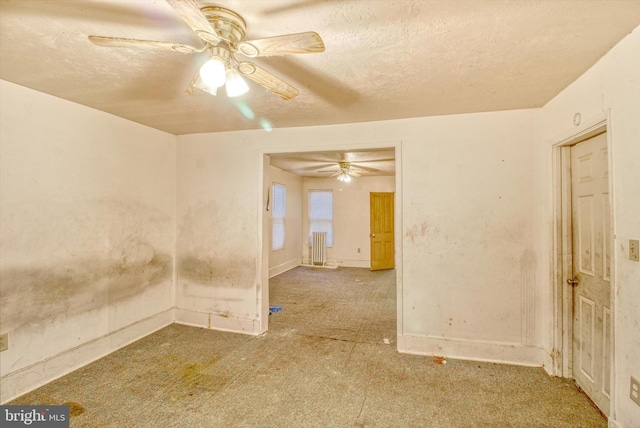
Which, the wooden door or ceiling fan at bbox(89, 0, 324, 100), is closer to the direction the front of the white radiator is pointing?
the ceiling fan

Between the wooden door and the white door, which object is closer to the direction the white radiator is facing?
the white door

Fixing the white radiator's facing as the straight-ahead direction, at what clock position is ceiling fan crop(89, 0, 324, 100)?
The ceiling fan is roughly at 12 o'clock from the white radiator.

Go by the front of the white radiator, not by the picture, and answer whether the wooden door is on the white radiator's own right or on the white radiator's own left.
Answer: on the white radiator's own left

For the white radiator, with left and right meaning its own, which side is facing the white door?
front

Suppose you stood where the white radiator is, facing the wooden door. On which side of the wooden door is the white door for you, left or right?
right

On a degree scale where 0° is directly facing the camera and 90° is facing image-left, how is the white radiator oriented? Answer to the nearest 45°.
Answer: approximately 0°
